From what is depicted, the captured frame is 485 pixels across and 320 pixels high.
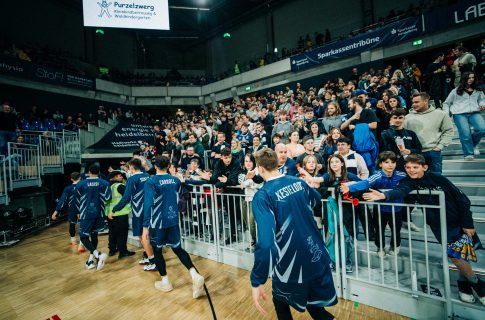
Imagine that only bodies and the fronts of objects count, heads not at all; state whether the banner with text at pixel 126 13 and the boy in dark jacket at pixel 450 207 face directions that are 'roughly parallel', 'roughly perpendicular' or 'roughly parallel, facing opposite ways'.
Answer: roughly perpendicular

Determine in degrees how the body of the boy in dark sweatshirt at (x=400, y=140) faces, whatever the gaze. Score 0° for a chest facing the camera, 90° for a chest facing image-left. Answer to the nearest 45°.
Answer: approximately 0°

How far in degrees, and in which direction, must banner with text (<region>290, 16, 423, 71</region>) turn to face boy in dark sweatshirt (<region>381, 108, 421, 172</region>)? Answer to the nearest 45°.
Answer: approximately 45° to its left

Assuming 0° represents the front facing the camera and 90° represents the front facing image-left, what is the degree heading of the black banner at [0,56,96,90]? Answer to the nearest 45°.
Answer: approximately 315°

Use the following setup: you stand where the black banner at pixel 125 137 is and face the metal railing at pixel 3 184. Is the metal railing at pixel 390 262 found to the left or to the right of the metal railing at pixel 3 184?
left

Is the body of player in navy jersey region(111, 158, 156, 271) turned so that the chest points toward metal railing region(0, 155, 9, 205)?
yes
